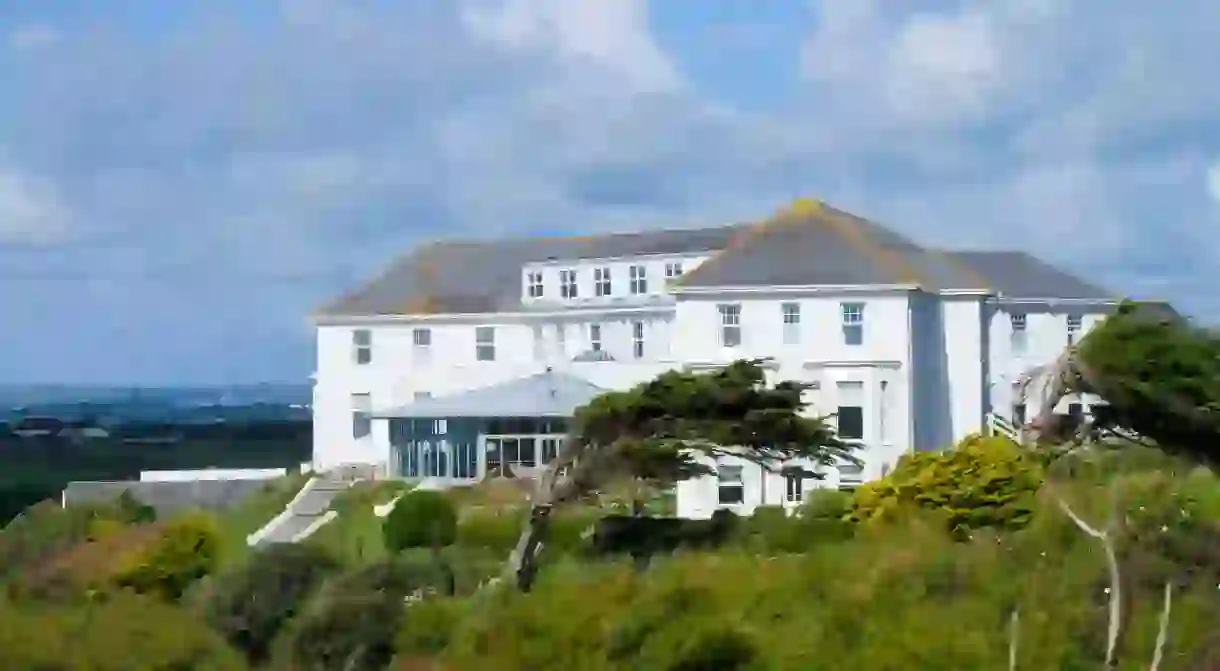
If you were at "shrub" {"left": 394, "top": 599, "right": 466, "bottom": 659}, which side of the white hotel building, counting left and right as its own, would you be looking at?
front

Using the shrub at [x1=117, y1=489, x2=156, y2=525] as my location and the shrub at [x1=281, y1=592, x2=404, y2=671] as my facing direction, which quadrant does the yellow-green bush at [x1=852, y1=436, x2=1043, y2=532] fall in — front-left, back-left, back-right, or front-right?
front-left

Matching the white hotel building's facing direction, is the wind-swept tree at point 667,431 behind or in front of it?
in front

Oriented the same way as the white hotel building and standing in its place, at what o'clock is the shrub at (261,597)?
The shrub is roughly at 1 o'clock from the white hotel building.

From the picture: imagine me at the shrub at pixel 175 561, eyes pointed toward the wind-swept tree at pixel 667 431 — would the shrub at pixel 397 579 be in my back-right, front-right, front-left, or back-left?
front-right

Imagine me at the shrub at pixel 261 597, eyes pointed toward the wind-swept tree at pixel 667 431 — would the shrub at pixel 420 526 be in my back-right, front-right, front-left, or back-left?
front-left

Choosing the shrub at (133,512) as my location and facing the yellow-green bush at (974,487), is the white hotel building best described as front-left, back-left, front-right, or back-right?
front-left

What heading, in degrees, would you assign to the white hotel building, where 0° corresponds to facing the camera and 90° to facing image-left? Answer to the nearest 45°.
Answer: approximately 0°

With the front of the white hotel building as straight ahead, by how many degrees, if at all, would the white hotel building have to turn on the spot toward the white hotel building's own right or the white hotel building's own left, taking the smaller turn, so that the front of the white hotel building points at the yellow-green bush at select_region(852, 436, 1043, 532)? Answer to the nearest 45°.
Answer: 0° — it already faces it
